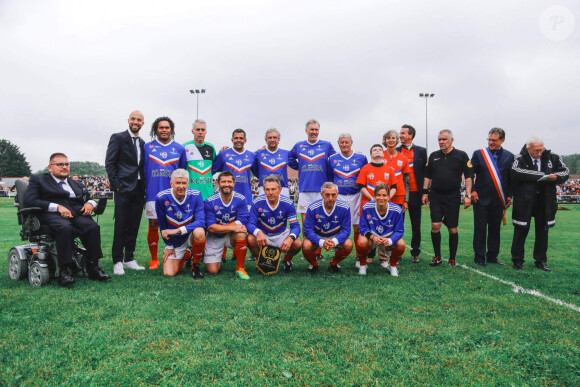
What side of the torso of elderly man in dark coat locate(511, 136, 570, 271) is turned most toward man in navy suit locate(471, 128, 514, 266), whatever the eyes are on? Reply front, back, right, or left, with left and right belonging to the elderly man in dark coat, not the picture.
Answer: right

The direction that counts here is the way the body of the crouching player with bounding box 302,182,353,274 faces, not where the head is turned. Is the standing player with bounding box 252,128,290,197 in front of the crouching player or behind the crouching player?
behind

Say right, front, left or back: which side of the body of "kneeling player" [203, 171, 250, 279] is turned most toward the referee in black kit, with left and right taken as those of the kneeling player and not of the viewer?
left

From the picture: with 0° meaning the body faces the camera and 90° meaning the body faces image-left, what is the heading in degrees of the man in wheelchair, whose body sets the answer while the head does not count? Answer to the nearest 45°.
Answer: approximately 315°

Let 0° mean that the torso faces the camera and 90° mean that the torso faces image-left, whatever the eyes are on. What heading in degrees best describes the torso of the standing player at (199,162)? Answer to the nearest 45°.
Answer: approximately 0°

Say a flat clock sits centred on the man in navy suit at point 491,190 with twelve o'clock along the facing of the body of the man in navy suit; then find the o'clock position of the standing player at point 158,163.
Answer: The standing player is roughly at 2 o'clock from the man in navy suit.

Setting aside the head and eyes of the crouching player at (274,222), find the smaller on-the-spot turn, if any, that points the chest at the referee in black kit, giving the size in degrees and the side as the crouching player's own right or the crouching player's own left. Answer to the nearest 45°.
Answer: approximately 90° to the crouching player's own left

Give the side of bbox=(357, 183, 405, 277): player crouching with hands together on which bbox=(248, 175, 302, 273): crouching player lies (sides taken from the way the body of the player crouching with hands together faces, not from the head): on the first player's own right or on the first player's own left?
on the first player's own right

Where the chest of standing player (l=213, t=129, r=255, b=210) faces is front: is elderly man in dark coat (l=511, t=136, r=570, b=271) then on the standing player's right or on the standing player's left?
on the standing player's left
